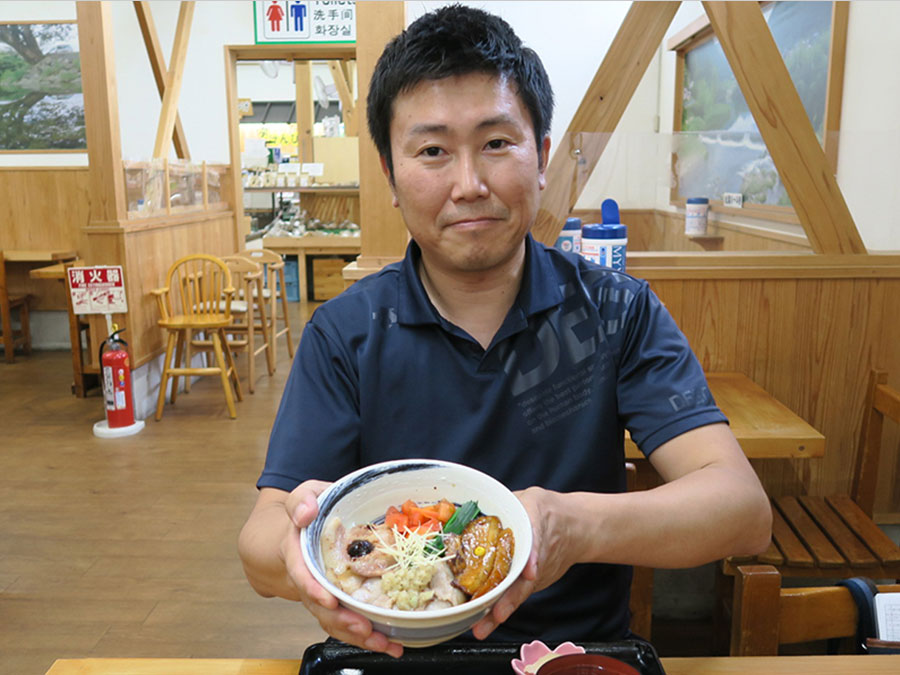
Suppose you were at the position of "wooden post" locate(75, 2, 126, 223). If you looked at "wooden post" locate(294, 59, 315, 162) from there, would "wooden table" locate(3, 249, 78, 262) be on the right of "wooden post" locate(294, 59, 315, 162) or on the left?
left

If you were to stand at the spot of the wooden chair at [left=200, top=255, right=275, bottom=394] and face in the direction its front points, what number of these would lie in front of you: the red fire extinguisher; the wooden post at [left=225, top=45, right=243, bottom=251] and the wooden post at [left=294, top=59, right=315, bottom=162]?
1

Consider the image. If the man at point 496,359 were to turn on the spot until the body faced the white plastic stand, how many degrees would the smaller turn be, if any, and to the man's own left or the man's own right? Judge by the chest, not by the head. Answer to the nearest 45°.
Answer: approximately 135° to the man's own right

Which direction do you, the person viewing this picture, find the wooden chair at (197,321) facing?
facing the viewer

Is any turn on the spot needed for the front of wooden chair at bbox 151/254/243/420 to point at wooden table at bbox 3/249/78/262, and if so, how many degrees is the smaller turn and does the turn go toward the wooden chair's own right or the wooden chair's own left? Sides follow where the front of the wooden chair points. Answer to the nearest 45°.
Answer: approximately 135° to the wooden chair's own right

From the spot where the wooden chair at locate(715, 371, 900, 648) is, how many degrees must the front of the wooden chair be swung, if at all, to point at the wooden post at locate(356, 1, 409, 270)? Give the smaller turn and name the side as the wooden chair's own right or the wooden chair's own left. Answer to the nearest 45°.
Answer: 0° — it already faces it

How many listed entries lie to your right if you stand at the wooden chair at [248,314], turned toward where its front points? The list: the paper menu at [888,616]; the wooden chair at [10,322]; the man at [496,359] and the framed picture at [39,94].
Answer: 2
